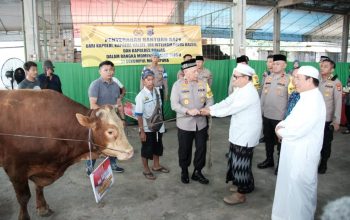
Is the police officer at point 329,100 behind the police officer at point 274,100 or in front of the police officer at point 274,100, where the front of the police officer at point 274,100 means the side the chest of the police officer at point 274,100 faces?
behind

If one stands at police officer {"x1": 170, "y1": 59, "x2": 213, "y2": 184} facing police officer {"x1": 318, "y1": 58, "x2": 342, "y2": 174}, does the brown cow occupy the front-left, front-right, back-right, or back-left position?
back-right

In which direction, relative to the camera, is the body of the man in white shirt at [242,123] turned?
to the viewer's left

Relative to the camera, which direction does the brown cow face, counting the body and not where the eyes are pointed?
to the viewer's right

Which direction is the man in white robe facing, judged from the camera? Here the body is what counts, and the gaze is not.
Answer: to the viewer's left

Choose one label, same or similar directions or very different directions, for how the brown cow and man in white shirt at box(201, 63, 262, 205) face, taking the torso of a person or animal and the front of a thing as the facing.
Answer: very different directions

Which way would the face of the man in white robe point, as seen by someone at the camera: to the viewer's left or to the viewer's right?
to the viewer's left

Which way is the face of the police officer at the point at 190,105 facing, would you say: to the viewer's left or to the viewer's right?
to the viewer's right

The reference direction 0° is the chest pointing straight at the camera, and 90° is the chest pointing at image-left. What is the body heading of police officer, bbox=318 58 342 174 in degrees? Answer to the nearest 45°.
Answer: approximately 45°
